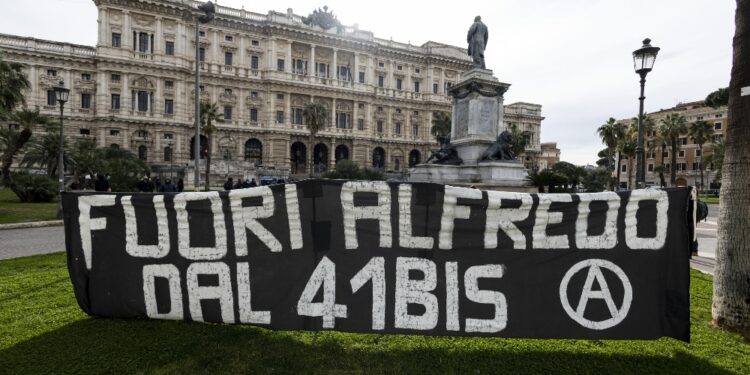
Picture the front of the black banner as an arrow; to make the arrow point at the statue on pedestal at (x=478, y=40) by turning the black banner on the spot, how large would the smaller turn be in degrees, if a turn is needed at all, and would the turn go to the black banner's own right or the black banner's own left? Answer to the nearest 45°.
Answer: approximately 180°

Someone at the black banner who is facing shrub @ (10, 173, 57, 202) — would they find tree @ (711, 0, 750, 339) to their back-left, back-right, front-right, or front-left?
back-right

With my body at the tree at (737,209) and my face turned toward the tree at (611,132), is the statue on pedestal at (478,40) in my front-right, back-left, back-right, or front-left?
front-left

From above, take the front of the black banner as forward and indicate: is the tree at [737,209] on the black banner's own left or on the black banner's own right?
on the black banner's own left

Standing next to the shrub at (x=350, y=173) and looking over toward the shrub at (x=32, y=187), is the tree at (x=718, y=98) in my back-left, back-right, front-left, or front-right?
back-left

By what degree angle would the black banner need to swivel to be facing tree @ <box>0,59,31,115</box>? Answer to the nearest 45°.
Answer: approximately 135° to its right

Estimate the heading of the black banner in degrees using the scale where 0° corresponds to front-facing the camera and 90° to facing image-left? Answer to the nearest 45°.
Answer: approximately 0°

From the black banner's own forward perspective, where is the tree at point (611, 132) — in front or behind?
behind

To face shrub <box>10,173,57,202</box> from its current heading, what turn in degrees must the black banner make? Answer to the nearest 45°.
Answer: approximately 135° to its right

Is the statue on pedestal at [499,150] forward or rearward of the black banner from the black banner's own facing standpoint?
rearward

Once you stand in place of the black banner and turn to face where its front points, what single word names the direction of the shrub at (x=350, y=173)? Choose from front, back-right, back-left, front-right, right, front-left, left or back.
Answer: back

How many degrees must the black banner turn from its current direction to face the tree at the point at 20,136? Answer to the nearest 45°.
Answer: approximately 135° to its right

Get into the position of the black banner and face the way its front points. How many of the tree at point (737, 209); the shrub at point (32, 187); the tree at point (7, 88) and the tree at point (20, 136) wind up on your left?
1
